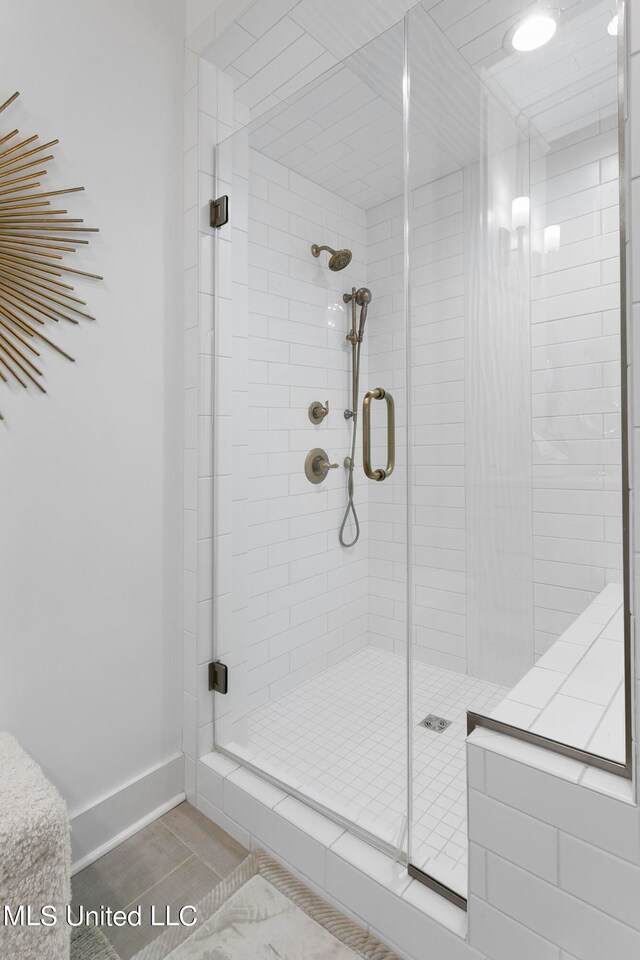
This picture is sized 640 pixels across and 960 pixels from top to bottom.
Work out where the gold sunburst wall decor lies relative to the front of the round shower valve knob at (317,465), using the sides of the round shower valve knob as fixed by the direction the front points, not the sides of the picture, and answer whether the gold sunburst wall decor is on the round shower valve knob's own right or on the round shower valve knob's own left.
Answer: on the round shower valve knob's own right

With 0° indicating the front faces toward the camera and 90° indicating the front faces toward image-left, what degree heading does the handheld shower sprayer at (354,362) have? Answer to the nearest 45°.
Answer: approximately 315°
